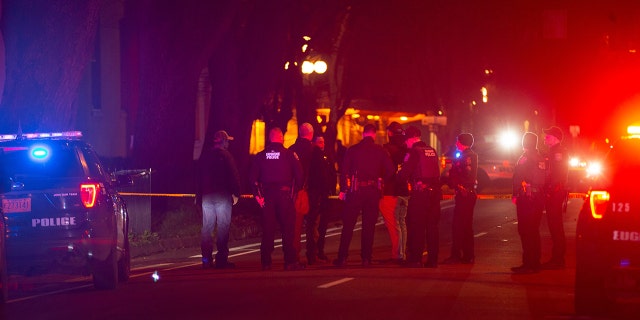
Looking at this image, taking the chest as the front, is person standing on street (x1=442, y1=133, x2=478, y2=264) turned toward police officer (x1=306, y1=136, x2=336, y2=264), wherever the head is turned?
yes

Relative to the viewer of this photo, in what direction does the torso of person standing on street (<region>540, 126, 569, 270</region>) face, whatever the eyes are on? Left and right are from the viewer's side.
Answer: facing to the left of the viewer

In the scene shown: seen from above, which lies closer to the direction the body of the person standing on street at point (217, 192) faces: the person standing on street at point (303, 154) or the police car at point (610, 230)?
the person standing on street

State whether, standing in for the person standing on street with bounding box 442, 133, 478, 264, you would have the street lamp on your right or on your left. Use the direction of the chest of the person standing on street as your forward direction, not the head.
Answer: on your right

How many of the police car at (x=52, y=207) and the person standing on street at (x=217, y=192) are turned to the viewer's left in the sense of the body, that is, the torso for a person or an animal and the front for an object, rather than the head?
0

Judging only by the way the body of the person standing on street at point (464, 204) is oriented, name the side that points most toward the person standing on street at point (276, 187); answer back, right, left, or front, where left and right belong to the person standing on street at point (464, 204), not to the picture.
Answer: front

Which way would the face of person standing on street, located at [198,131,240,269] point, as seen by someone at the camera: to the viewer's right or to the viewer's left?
to the viewer's right

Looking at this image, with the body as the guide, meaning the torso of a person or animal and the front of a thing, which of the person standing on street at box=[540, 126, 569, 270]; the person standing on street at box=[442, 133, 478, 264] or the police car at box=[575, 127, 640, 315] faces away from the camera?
the police car

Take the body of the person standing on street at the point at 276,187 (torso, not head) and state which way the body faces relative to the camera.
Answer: away from the camera

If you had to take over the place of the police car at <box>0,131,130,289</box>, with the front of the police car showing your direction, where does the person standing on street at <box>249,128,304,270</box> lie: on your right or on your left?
on your right

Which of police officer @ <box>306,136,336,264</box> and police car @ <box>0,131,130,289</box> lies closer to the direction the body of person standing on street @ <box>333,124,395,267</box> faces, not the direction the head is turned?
the police officer

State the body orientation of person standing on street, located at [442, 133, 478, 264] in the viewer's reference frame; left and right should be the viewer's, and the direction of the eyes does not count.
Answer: facing to the left of the viewer

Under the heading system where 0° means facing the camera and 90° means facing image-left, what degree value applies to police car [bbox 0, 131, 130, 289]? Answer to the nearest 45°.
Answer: approximately 180°

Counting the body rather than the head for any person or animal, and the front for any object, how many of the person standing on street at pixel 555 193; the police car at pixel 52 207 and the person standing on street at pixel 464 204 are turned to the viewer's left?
2

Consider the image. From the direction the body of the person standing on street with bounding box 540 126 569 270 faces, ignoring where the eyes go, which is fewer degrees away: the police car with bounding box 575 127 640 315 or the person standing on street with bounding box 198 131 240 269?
the person standing on street

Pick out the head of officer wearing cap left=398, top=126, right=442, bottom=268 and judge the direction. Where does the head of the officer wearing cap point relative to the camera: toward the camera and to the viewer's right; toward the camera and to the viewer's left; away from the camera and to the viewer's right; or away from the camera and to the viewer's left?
away from the camera and to the viewer's left
